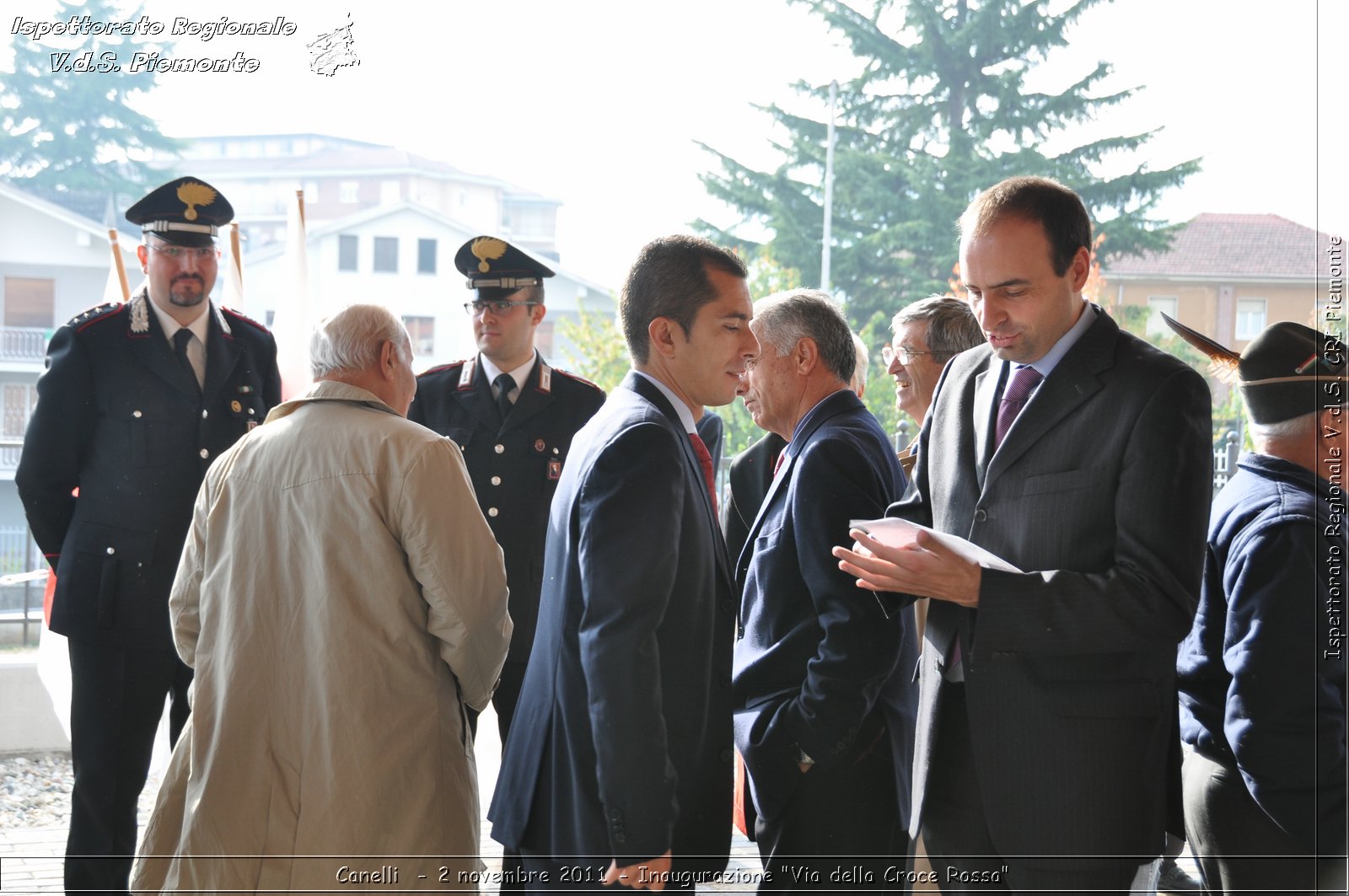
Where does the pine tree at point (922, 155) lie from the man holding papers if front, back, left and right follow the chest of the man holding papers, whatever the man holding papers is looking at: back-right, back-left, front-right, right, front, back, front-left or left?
back-right

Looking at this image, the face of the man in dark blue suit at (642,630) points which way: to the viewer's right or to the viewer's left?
to the viewer's right

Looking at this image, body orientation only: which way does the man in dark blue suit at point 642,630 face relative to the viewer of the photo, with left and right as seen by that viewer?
facing to the right of the viewer

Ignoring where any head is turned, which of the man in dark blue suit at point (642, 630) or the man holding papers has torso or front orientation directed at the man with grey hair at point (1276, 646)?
the man in dark blue suit

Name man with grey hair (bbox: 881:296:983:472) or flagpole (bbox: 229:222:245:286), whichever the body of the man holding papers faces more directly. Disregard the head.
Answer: the flagpole

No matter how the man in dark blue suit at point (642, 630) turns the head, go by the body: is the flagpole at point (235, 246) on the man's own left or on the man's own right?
on the man's own left

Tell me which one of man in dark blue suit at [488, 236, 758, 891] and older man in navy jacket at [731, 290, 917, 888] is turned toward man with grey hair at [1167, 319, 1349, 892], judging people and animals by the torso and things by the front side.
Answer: the man in dark blue suit

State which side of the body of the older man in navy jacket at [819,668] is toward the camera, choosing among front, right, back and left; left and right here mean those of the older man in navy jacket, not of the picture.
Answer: left
